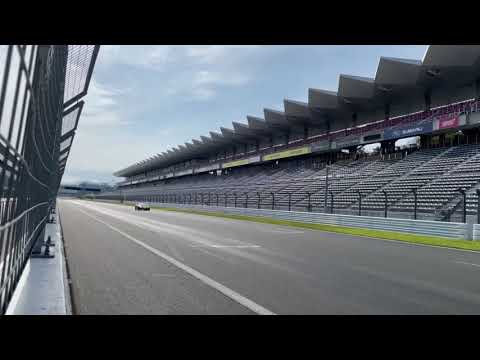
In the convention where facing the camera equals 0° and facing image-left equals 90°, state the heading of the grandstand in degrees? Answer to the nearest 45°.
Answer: approximately 45°
